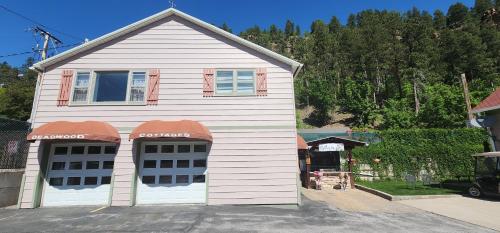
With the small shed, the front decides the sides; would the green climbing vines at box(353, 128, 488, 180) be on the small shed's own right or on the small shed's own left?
on the small shed's own left

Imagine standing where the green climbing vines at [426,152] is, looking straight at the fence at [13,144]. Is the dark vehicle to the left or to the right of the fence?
left

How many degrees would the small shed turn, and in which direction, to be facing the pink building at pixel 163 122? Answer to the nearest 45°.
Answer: approximately 45° to its right

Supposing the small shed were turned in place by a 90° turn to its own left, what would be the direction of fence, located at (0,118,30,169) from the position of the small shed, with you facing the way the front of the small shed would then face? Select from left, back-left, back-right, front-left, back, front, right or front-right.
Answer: back-right

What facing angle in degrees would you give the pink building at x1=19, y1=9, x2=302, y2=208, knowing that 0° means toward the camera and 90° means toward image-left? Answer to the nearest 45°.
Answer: approximately 0°

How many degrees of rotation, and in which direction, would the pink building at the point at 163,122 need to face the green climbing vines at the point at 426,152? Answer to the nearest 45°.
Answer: approximately 90° to its left

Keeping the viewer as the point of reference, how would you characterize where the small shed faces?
facing the viewer

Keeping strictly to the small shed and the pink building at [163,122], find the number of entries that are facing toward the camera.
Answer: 2

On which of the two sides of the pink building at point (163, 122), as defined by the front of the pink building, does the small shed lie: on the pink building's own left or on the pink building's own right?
on the pink building's own left

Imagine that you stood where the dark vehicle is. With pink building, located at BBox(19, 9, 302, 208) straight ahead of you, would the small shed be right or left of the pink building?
right

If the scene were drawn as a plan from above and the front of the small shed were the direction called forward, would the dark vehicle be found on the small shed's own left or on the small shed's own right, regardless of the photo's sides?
on the small shed's own left
